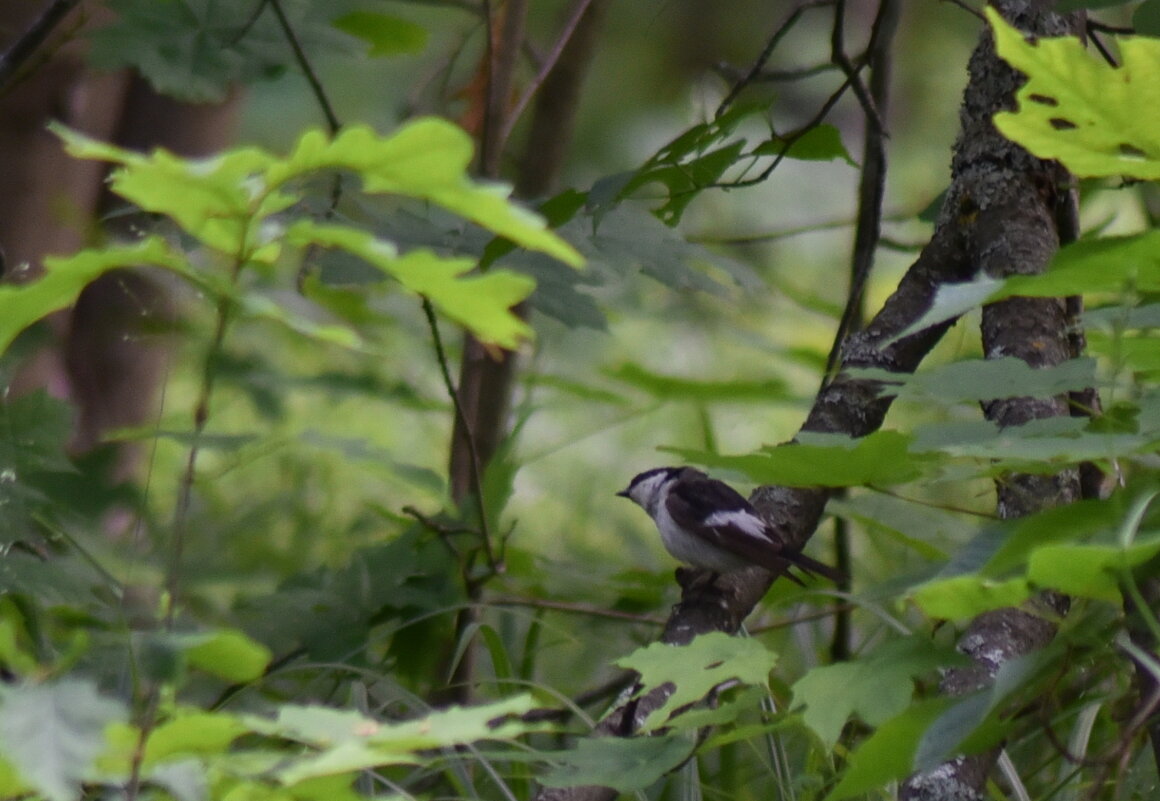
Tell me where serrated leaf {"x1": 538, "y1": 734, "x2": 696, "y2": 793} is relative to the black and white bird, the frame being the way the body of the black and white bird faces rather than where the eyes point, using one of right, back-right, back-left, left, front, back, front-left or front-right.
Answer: left

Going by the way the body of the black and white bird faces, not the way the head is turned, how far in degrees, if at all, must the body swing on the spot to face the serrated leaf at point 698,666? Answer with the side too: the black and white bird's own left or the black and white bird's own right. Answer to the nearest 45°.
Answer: approximately 90° to the black and white bird's own left

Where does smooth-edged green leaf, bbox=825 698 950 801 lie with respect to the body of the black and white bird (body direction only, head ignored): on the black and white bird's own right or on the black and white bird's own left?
on the black and white bird's own left

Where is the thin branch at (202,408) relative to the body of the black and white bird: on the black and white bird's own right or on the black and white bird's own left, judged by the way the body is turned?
on the black and white bird's own left

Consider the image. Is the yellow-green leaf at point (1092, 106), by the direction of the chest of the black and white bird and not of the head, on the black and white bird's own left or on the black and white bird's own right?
on the black and white bird's own left

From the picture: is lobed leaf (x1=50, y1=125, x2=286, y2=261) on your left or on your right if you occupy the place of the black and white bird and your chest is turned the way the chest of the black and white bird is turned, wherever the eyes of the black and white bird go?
on your left

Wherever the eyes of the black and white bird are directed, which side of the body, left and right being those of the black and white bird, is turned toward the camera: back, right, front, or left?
left
